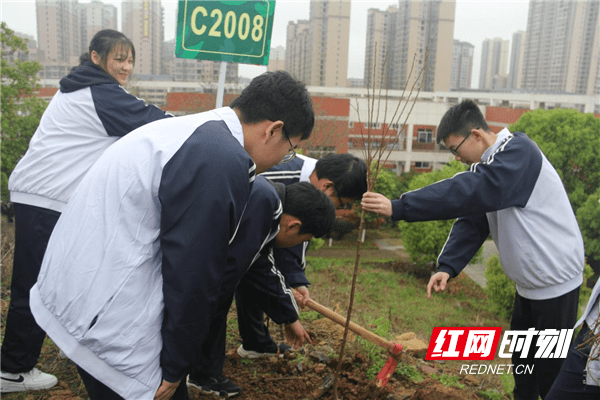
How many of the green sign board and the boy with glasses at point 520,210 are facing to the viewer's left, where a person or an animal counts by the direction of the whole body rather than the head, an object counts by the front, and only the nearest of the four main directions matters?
1

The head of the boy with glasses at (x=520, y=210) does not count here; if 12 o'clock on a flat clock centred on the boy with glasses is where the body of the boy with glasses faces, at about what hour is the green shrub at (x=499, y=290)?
The green shrub is roughly at 3 o'clock from the boy with glasses.

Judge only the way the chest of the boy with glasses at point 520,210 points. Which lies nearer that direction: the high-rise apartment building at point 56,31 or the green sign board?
the green sign board

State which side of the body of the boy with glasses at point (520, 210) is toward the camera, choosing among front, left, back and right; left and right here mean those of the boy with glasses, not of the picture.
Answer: left

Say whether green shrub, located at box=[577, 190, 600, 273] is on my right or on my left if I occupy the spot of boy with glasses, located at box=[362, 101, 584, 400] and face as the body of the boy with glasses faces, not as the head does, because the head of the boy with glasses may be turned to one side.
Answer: on my right

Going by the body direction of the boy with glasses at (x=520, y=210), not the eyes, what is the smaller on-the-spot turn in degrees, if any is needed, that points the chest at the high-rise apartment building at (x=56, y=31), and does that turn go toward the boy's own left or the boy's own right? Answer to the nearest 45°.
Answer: approximately 45° to the boy's own right

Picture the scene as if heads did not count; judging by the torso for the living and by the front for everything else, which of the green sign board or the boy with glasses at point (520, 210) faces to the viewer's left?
the boy with glasses

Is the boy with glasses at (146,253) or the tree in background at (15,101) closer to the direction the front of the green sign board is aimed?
the boy with glasses

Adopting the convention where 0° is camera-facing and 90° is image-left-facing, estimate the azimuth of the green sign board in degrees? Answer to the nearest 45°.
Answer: approximately 0°

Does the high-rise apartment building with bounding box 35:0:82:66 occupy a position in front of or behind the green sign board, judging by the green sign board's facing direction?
behind

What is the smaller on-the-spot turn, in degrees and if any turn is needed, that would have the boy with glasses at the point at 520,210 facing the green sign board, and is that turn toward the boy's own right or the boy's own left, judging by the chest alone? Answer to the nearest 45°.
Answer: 0° — they already face it
